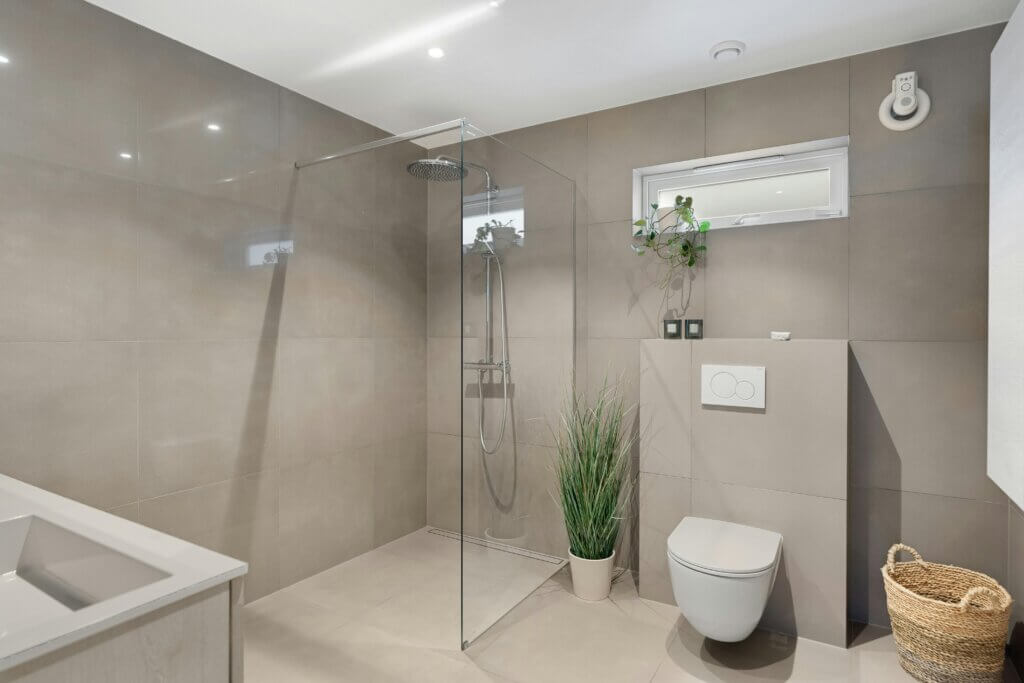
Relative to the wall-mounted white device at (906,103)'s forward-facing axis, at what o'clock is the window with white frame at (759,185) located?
The window with white frame is roughly at 3 o'clock from the wall-mounted white device.

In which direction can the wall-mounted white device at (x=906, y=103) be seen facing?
toward the camera

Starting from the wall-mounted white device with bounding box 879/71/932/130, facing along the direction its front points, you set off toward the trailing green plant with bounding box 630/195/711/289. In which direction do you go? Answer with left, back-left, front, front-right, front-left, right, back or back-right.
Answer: right

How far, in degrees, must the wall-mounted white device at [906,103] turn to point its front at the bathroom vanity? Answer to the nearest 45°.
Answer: approximately 45° to its right
